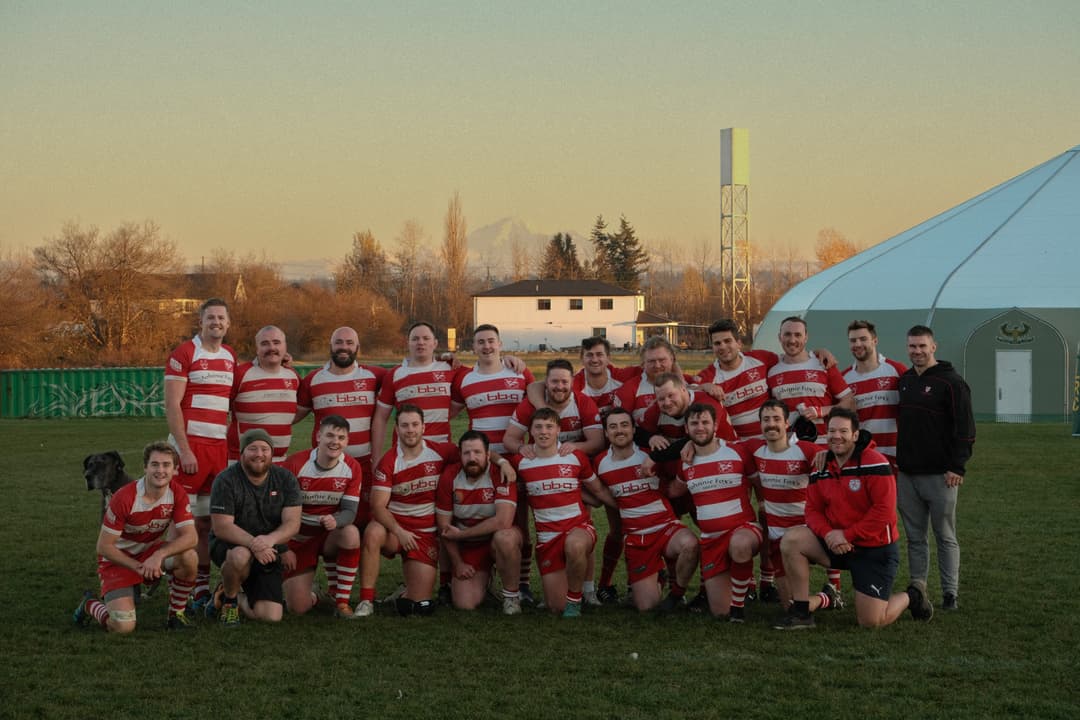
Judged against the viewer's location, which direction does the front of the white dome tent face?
facing the viewer

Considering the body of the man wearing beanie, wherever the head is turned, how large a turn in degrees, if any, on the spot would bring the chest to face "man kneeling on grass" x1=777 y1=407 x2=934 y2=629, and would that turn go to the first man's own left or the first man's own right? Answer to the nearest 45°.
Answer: approximately 90° to the first man's own left

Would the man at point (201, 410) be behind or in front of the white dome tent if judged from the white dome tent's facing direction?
in front

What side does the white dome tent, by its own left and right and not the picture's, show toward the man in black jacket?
front

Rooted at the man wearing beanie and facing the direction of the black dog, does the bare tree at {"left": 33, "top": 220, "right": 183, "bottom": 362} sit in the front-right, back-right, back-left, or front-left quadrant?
front-right

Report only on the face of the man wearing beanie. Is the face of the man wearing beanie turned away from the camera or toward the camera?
toward the camera

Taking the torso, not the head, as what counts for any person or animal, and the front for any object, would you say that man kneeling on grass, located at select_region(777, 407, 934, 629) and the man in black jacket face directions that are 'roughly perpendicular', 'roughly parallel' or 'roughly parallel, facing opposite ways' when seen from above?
roughly parallel

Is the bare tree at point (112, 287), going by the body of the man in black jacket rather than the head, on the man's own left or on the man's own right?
on the man's own right

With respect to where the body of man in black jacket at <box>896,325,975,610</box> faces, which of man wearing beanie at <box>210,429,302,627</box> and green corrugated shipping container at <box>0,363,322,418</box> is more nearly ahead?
the man wearing beanie

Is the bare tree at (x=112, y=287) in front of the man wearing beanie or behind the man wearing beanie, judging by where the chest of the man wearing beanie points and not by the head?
behind

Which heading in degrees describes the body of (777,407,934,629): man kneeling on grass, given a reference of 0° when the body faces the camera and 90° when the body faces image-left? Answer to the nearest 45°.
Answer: approximately 45°

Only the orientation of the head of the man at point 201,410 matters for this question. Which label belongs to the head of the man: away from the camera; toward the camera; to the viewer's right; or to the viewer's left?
toward the camera

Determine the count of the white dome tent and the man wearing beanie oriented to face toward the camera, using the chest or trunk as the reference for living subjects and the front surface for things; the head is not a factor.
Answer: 2

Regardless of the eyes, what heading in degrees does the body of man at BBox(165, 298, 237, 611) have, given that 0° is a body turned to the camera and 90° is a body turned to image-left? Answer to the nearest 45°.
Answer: approximately 315°

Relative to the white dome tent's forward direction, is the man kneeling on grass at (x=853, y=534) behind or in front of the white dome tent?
in front

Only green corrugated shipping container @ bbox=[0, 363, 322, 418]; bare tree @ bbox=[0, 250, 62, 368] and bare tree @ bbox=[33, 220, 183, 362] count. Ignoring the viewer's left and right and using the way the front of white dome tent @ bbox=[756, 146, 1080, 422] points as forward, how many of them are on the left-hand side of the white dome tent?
0

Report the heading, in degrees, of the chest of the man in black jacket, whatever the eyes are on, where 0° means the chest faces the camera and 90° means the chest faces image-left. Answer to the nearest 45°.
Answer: approximately 45°

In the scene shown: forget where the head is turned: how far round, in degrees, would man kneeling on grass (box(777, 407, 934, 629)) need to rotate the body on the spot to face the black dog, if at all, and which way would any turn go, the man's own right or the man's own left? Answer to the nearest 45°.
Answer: approximately 45° to the man's own right
